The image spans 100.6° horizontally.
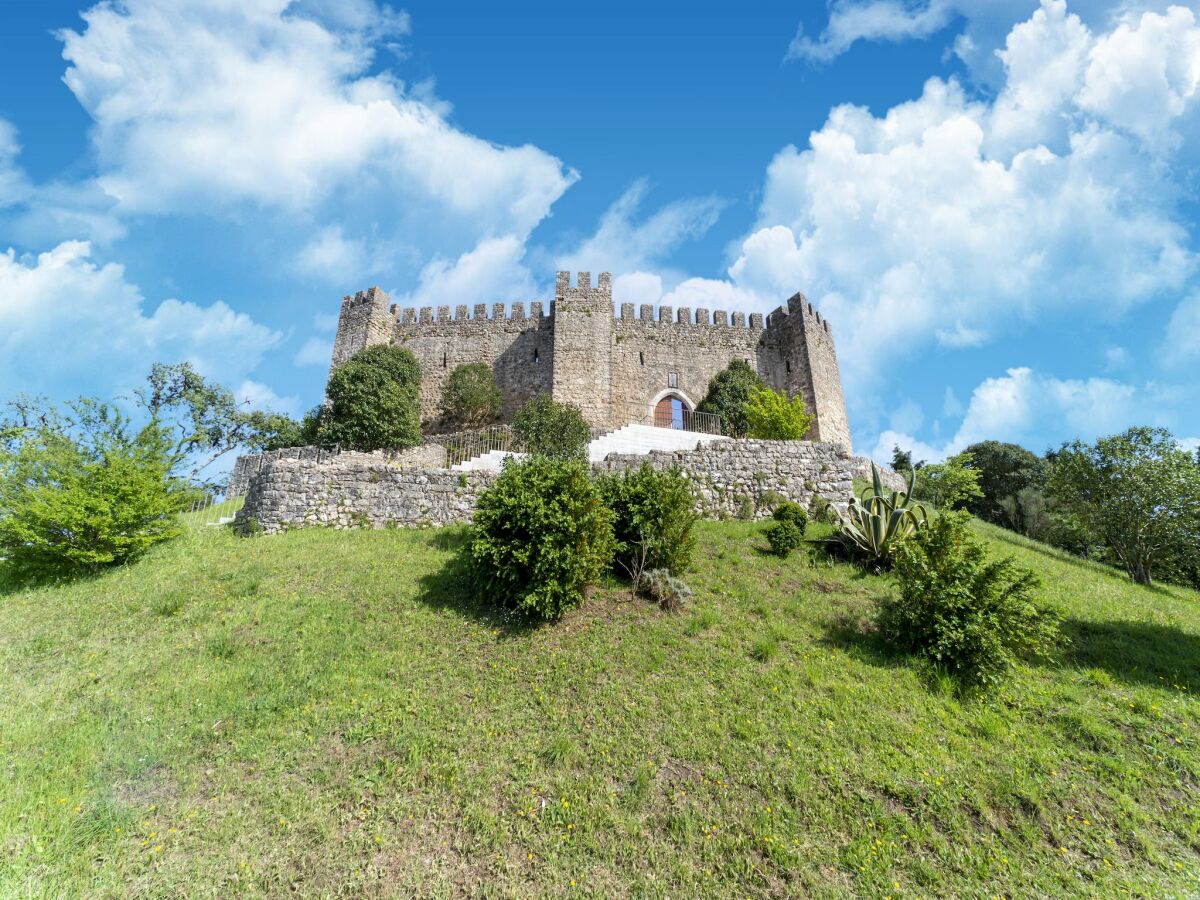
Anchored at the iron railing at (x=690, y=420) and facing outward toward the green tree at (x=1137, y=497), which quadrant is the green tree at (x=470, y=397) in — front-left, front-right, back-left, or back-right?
back-right

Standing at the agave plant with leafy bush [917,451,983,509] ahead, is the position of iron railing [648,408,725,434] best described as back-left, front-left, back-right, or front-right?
front-left

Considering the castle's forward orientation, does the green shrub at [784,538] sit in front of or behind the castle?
in front

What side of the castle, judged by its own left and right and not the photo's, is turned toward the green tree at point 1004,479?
left

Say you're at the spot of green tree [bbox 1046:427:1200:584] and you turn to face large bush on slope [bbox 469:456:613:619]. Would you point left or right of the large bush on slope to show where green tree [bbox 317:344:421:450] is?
right

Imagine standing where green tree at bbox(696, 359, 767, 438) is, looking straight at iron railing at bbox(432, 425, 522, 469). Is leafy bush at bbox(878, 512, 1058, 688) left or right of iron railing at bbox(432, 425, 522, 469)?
left

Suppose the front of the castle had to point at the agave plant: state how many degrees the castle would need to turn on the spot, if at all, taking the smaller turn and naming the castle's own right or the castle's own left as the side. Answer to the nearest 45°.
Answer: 0° — it already faces it

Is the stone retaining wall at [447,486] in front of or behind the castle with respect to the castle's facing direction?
in front

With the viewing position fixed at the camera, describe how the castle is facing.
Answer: facing the viewer

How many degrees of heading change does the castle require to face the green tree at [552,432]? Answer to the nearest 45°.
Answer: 0° — it already faces it

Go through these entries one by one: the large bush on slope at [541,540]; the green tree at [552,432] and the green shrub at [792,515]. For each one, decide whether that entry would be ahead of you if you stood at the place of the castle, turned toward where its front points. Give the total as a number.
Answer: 3

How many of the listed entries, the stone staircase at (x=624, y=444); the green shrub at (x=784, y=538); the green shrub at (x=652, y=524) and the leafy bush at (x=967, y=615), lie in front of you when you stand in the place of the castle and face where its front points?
4

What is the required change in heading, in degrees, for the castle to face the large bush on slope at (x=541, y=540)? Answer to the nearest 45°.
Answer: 0° — it already faces it

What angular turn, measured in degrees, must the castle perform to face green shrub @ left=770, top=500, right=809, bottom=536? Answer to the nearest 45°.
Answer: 0° — it already faces it

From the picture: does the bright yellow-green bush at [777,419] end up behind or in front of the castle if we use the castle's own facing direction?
in front
